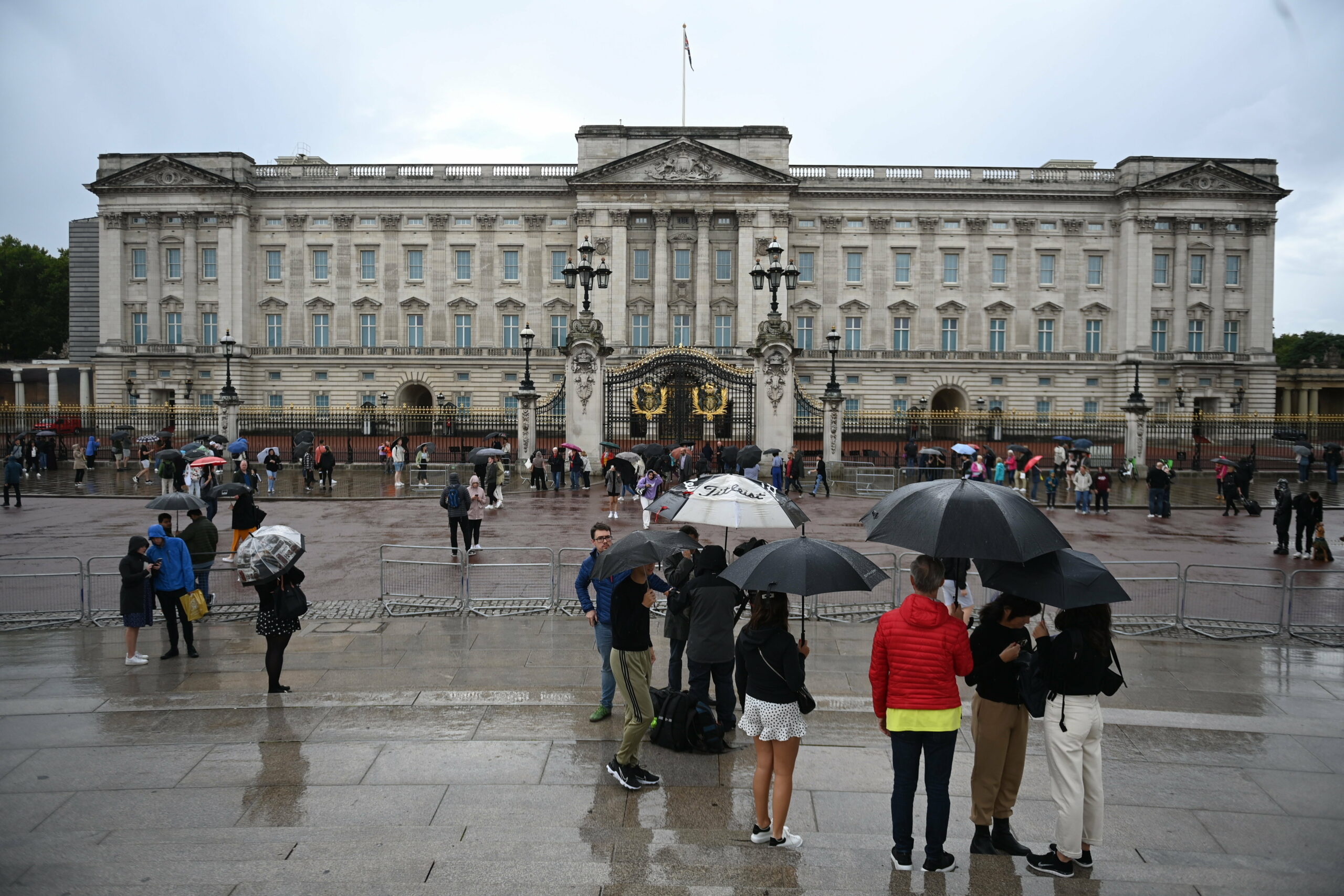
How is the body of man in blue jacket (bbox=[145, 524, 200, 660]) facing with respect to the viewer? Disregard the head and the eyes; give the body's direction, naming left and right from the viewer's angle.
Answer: facing the viewer and to the left of the viewer

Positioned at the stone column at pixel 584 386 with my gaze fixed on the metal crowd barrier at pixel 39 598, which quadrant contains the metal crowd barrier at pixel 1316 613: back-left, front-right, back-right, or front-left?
front-left

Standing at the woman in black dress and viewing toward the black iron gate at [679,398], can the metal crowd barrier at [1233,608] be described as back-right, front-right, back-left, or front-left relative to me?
front-right

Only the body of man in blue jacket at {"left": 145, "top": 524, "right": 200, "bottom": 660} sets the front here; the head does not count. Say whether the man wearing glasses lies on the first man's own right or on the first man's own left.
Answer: on the first man's own left

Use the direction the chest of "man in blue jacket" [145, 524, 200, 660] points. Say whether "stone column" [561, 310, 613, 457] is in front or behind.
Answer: behind

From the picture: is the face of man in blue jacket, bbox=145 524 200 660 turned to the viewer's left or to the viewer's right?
to the viewer's left

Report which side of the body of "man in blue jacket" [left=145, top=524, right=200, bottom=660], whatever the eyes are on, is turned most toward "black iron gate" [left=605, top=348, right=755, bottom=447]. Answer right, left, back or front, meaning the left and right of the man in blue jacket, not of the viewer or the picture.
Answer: back
